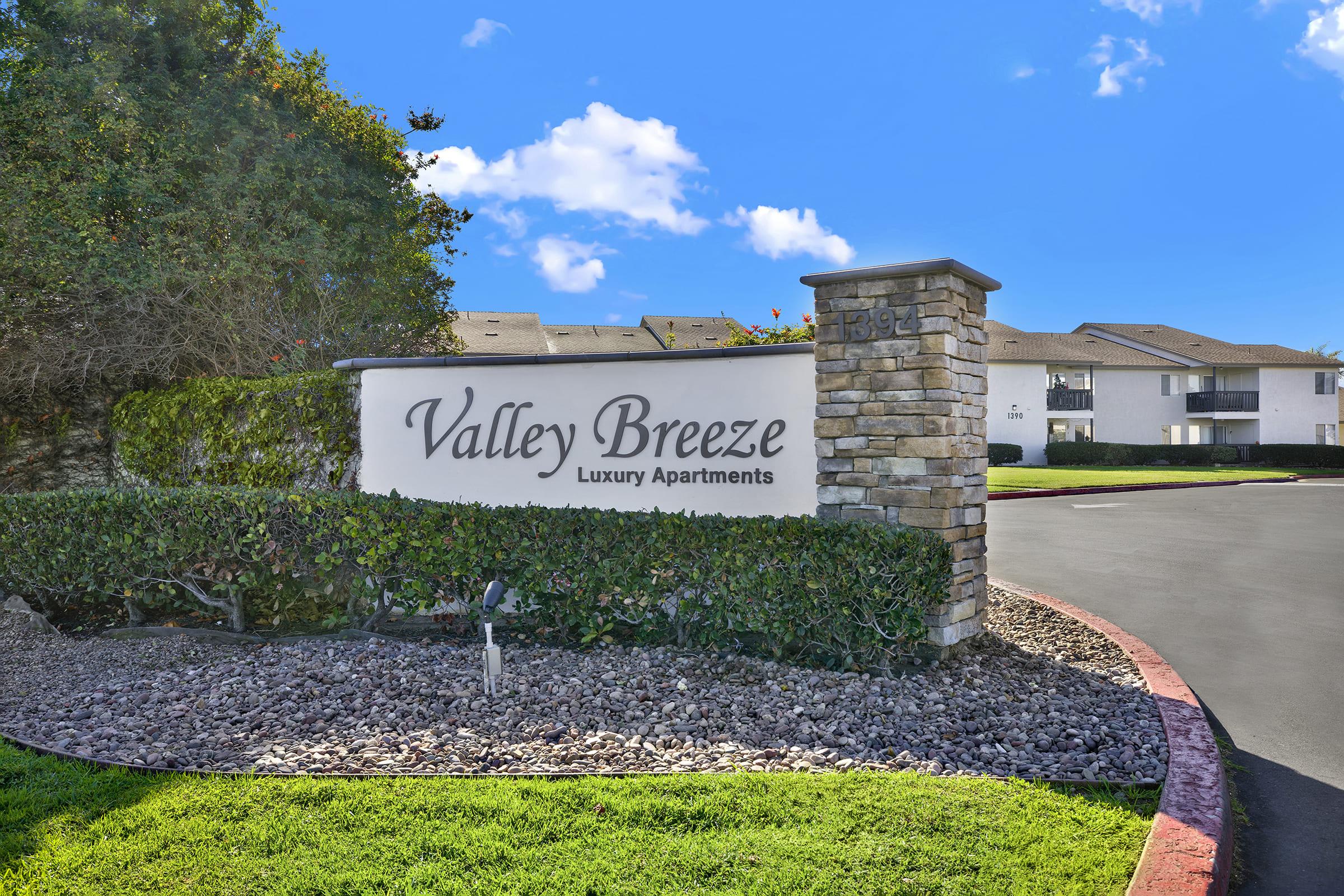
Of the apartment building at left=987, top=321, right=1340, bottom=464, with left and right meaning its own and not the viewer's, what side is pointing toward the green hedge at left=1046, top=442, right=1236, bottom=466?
front

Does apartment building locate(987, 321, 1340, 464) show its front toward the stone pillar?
yes

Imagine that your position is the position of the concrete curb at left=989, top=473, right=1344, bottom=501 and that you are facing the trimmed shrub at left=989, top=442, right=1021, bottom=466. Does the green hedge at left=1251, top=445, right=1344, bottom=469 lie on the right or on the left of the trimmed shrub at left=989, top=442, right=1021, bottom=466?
right

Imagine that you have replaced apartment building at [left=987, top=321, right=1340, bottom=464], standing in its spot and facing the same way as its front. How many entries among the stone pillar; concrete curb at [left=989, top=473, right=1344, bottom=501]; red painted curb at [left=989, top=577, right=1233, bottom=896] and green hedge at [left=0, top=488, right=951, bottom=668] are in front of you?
4

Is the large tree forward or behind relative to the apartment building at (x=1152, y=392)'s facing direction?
forward

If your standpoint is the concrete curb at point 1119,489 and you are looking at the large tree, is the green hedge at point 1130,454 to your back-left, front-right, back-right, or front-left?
back-right

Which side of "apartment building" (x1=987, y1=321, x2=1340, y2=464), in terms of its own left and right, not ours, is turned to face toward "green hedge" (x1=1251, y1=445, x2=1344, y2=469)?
left

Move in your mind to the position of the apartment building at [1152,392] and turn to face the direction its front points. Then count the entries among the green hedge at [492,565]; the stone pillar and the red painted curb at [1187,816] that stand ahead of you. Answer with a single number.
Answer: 3

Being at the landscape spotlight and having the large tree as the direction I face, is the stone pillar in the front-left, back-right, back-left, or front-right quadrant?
back-right

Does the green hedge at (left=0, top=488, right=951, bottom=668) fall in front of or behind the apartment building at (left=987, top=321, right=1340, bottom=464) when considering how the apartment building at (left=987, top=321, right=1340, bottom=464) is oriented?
in front

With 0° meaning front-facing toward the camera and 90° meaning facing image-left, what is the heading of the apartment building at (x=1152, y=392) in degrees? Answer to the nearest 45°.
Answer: approximately 0°

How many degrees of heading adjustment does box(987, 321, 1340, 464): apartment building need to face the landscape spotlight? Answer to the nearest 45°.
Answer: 0° — it already faces it

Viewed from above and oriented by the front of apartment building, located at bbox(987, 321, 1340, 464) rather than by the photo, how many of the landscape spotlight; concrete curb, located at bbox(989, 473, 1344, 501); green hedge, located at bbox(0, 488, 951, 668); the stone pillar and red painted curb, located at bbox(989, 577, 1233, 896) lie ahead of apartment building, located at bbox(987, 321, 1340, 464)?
5

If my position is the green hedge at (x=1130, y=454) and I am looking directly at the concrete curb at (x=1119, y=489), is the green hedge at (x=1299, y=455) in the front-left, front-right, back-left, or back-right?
back-left

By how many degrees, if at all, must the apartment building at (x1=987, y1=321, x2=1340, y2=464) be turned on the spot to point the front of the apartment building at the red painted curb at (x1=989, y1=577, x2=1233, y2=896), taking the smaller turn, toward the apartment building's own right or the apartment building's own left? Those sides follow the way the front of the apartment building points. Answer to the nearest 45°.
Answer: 0° — it already faces it
